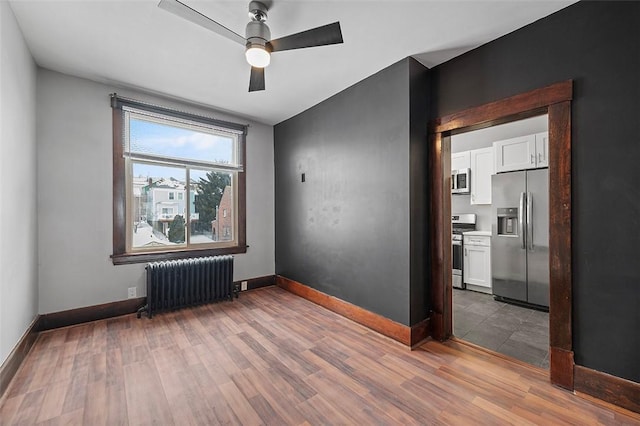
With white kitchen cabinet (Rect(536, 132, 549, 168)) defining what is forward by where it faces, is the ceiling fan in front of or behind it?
in front

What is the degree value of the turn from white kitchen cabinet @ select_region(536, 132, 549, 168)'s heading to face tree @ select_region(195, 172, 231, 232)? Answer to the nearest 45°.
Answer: approximately 45° to its right

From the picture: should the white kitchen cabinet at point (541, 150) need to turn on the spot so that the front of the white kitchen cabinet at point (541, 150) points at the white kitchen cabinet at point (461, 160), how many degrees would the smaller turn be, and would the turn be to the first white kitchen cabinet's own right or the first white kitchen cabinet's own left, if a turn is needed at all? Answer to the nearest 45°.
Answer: approximately 135° to the first white kitchen cabinet's own right

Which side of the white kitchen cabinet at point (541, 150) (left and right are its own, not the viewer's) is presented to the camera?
front

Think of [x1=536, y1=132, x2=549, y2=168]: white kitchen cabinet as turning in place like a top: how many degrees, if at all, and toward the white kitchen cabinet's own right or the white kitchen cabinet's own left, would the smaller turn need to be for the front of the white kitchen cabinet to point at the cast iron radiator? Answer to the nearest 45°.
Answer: approximately 45° to the white kitchen cabinet's own right

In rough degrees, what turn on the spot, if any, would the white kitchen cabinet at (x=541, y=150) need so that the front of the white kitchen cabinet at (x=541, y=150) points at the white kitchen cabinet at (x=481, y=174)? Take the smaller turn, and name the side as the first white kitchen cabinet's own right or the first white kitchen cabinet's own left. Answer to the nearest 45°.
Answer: approximately 135° to the first white kitchen cabinet's own right

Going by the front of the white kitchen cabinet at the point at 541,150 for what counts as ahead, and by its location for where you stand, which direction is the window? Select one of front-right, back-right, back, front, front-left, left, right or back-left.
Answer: front-right

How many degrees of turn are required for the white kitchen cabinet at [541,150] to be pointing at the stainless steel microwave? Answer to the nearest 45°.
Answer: approximately 135° to its right
